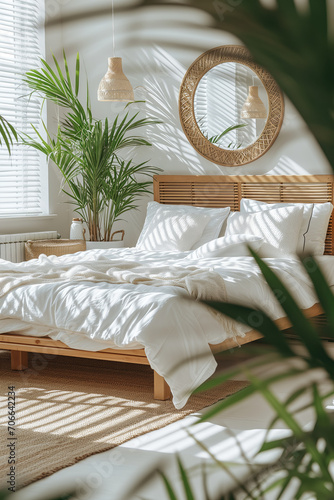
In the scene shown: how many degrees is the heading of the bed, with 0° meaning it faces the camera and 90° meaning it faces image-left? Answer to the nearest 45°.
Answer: approximately 45°

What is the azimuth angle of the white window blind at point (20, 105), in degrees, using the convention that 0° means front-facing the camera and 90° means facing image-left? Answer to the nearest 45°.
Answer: approximately 315°

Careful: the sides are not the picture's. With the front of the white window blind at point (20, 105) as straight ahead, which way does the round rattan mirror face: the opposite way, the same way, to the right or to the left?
to the right

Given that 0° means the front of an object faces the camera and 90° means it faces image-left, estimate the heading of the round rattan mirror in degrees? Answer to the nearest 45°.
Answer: approximately 45°

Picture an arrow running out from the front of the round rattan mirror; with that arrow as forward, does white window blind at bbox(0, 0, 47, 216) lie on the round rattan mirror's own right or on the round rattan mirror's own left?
on the round rattan mirror's own right

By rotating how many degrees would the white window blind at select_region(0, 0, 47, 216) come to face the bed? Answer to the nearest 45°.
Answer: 0° — it already faces it
